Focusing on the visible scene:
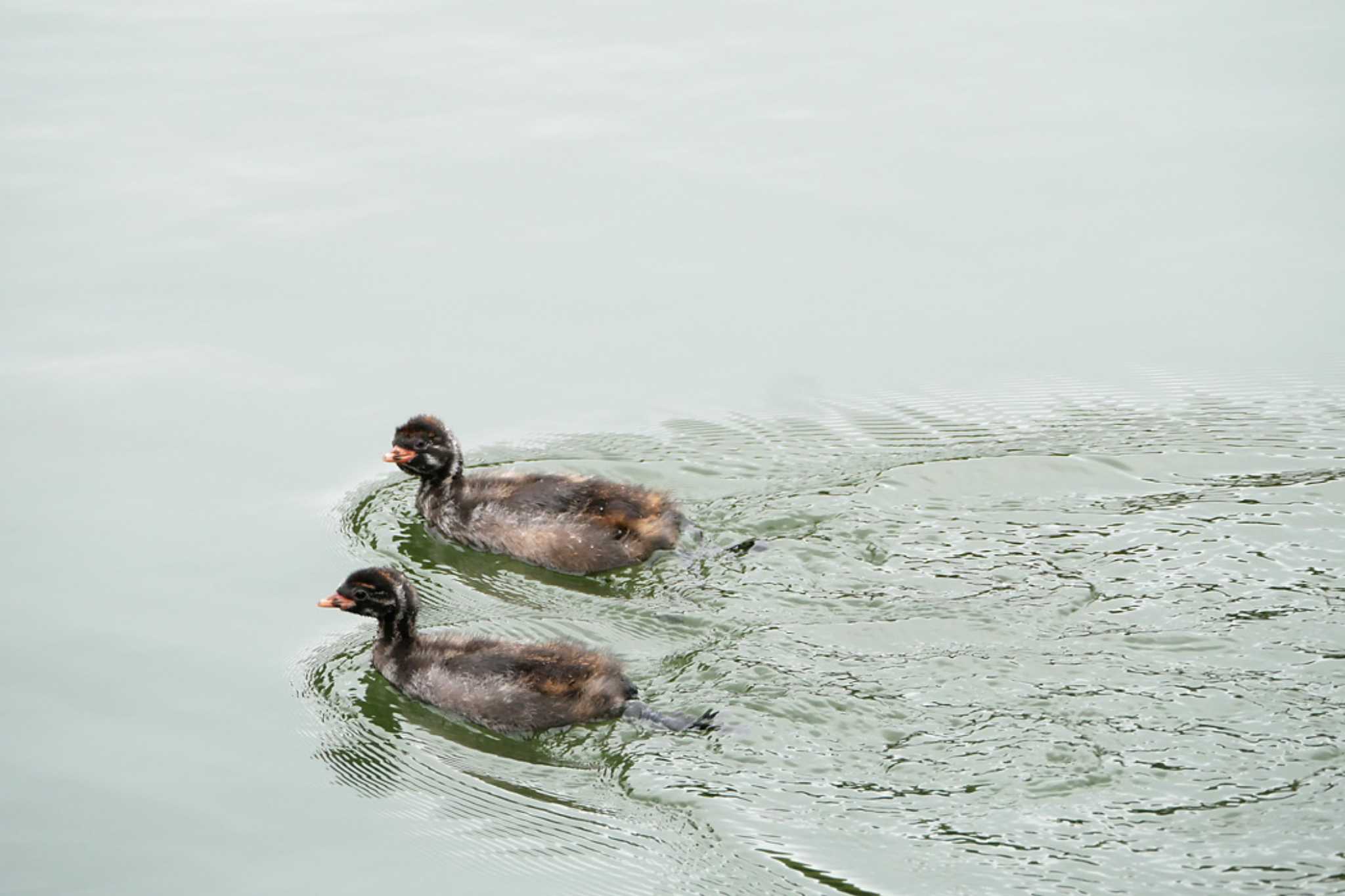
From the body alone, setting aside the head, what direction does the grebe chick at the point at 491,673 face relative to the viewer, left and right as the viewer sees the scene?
facing to the left of the viewer
